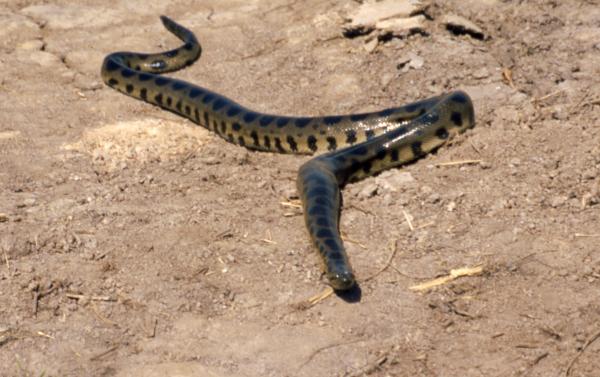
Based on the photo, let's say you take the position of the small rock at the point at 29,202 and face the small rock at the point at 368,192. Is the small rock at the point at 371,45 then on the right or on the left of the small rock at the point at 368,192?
left

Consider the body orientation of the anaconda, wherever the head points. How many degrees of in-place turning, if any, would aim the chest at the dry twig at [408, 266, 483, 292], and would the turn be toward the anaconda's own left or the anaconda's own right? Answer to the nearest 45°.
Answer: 0° — it already faces it

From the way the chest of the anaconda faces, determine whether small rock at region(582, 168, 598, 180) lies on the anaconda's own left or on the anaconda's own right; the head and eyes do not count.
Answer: on the anaconda's own left

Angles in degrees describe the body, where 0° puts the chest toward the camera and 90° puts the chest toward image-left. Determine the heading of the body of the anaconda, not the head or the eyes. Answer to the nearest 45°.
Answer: approximately 0°

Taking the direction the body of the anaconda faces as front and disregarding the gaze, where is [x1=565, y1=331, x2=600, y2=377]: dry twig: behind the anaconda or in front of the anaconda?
in front

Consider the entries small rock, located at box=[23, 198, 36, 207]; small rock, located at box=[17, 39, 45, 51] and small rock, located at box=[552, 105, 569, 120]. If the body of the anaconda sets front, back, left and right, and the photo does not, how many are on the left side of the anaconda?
1

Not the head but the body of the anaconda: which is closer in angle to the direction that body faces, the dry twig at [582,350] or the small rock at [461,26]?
the dry twig

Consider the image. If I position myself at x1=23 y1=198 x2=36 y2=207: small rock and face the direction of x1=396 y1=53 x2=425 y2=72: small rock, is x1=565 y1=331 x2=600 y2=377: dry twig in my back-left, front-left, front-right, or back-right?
front-right

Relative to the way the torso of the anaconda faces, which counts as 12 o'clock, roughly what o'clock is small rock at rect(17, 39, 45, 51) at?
The small rock is roughly at 4 o'clock from the anaconda.
